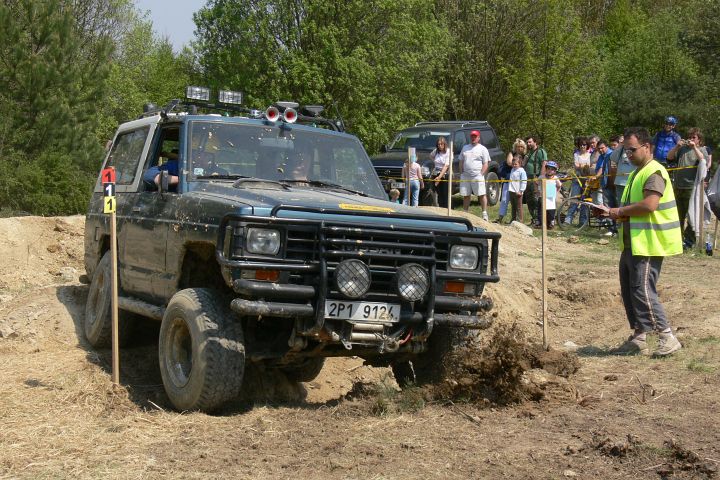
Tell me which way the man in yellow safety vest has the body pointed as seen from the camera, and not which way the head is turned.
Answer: to the viewer's left

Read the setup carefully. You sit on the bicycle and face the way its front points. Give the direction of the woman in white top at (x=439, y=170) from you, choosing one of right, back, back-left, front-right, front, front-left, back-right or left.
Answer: front

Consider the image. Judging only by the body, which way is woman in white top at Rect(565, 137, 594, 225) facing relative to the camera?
toward the camera

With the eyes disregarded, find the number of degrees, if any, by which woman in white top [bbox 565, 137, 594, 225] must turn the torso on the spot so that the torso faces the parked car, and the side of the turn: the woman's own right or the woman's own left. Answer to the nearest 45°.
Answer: approximately 90° to the woman's own right

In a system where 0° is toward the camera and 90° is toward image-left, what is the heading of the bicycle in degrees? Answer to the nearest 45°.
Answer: approximately 90°

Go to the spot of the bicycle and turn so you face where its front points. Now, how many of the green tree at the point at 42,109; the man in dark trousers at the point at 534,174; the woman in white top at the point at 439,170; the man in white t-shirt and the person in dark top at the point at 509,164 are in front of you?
5

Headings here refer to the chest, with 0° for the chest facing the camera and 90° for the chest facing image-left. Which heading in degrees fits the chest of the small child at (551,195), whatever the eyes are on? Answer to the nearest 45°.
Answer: approximately 0°

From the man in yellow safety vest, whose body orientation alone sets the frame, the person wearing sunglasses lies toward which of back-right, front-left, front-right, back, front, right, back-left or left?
right

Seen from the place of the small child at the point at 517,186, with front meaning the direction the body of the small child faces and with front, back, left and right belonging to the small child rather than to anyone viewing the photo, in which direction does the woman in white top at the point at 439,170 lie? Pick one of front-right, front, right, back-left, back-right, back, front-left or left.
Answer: front-right

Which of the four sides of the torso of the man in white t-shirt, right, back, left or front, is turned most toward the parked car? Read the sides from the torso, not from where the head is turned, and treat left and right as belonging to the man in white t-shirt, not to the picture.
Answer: back

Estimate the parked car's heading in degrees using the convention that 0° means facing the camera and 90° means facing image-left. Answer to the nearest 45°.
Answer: approximately 45°

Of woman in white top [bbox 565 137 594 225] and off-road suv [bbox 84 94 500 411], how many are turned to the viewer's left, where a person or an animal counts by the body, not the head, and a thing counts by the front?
0

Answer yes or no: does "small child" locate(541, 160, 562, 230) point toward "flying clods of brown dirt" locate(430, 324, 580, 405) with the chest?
yes
